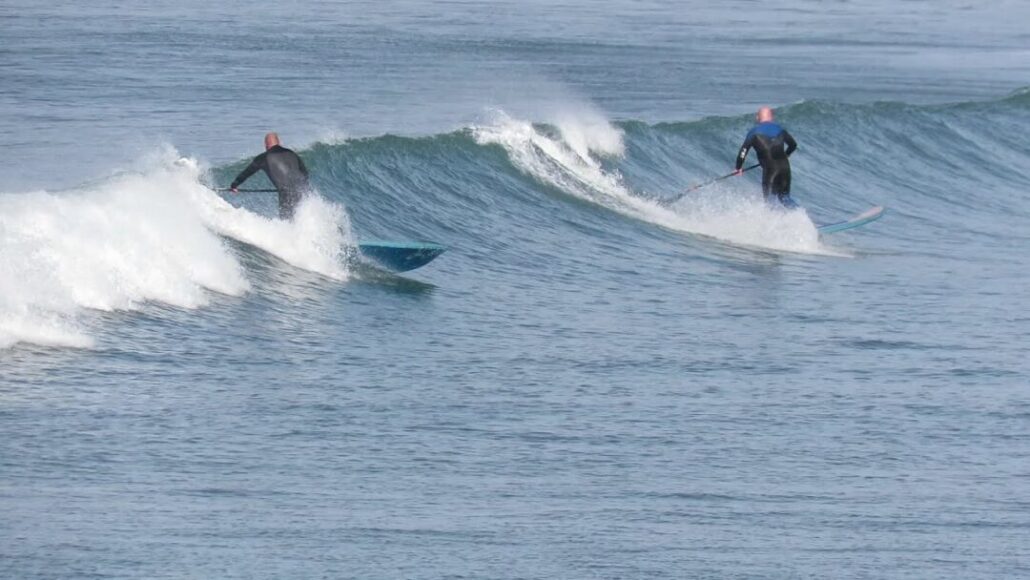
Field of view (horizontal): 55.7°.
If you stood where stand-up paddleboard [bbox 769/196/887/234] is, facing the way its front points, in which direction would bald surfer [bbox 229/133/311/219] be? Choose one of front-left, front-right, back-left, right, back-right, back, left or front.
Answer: back-right

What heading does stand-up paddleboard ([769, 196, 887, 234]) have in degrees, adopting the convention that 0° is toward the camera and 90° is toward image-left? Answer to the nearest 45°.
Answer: approximately 270°
